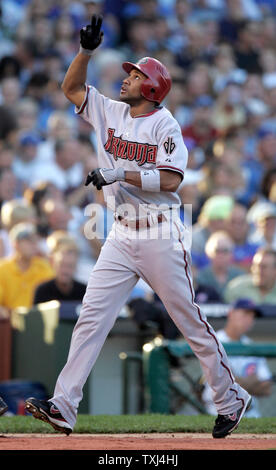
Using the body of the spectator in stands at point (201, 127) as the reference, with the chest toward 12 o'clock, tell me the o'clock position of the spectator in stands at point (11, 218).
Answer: the spectator in stands at point (11, 218) is roughly at 1 o'clock from the spectator in stands at point (201, 127).

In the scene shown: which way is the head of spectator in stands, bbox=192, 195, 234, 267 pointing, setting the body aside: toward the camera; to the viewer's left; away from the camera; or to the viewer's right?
toward the camera

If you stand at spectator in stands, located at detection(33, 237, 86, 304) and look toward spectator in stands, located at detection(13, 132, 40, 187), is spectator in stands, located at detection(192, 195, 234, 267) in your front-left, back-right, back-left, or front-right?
front-right

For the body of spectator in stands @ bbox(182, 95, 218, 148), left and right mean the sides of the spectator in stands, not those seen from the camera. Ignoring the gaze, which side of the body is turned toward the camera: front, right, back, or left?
front

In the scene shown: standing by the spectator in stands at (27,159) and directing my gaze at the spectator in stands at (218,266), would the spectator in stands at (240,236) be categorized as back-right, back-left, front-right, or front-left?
front-left

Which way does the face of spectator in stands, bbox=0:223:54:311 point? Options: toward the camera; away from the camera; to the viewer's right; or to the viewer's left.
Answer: toward the camera

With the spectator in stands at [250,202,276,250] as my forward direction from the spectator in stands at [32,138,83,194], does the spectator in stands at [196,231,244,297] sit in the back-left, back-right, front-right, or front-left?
front-right

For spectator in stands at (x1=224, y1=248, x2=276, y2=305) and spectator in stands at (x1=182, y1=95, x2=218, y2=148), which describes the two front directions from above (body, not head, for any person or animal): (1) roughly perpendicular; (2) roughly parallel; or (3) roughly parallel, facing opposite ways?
roughly parallel

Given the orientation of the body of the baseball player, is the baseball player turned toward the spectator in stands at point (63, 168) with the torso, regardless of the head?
no

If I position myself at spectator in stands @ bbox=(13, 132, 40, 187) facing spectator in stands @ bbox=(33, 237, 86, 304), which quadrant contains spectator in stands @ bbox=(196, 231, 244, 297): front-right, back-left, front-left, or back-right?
front-left

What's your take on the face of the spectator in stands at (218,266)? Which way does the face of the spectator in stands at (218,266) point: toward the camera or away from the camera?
toward the camera

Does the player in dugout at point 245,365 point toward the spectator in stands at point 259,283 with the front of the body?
no

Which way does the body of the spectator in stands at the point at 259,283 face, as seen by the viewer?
toward the camera

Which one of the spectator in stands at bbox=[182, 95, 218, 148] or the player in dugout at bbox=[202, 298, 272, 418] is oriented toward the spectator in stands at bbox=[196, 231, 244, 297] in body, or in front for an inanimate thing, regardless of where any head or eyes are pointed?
the spectator in stands at bbox=[182, 95, 218, 148]

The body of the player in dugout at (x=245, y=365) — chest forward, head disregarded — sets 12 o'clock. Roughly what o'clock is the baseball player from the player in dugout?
The baseball player is roughly at 2 o'clock from the player in dugout.

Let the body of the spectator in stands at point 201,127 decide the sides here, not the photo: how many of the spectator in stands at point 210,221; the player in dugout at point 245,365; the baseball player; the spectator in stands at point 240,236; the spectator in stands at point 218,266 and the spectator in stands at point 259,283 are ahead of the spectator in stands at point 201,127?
6

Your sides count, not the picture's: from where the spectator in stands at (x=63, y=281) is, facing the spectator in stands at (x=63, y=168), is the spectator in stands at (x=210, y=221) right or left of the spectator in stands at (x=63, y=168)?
right

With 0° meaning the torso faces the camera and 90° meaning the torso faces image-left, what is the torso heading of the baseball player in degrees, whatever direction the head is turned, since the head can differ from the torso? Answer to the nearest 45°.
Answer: approximately 45°

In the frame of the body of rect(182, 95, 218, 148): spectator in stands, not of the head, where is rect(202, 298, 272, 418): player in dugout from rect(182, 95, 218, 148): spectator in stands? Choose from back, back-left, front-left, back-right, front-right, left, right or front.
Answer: front

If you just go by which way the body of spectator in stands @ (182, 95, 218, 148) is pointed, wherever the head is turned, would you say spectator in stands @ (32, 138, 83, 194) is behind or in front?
in front

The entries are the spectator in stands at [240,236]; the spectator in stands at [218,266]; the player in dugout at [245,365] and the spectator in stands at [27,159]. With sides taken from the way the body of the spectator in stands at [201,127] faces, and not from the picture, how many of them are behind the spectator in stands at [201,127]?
0

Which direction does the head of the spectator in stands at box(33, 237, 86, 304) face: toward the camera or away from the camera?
toward the camera

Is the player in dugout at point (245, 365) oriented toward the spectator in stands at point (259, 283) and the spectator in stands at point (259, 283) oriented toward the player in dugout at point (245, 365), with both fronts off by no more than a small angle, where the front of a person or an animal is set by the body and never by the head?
no
